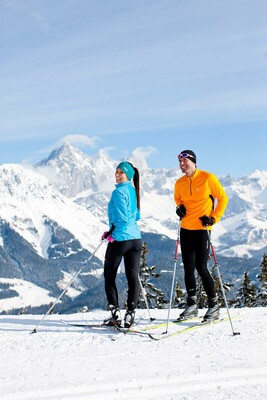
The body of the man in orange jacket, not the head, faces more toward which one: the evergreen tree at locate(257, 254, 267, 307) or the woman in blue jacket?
the woman in blue jacket

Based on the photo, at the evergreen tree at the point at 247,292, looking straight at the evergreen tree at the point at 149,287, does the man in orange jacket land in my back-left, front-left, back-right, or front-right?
front-left

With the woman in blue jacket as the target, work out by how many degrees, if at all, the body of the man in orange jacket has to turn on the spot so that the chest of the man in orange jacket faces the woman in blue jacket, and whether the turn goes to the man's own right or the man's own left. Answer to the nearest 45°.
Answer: approximately 45° to the man's own right

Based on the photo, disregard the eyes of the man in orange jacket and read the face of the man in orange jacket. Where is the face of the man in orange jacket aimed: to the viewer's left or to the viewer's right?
to the viewer's left

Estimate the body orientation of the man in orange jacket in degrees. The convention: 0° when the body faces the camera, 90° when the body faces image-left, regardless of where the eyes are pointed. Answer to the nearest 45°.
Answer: approximately 45°

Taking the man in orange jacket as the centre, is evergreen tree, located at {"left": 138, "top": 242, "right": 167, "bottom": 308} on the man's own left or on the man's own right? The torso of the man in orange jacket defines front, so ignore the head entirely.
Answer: on the man's own right
